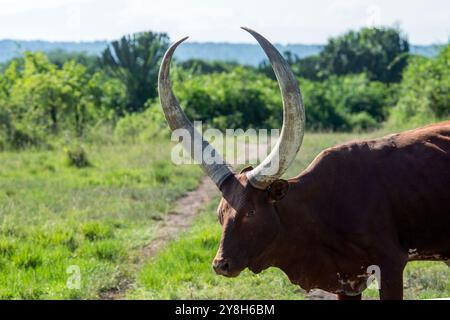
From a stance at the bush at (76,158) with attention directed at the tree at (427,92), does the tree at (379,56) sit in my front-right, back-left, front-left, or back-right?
front-left

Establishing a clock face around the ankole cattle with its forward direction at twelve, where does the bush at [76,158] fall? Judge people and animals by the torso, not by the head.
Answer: The bush is roughly at 2 o'clock from the ankole cattle.

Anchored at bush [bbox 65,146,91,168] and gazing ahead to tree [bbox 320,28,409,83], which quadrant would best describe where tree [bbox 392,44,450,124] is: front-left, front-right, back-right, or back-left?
front-right

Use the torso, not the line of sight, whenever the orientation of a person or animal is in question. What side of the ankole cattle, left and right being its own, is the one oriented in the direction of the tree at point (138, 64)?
right

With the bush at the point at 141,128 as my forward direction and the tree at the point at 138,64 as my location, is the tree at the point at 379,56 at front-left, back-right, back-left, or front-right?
back-left

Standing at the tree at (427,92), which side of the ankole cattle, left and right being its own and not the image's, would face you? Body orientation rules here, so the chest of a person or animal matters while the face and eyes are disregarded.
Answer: right

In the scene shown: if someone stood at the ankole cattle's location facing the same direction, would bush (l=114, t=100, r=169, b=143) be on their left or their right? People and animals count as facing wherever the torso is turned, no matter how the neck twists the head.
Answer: on their right

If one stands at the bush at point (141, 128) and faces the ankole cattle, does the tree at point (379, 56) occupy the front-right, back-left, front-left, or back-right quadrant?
back-left

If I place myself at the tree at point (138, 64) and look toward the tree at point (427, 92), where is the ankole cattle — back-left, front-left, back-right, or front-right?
front-right

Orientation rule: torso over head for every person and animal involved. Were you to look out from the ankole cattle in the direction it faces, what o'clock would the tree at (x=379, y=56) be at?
The tree is roughly at 3 o'clock from the ankole cattle.

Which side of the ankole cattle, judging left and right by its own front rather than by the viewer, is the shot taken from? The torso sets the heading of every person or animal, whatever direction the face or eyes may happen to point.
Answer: left

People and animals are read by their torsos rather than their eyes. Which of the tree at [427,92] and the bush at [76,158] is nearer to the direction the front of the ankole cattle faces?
the bush
